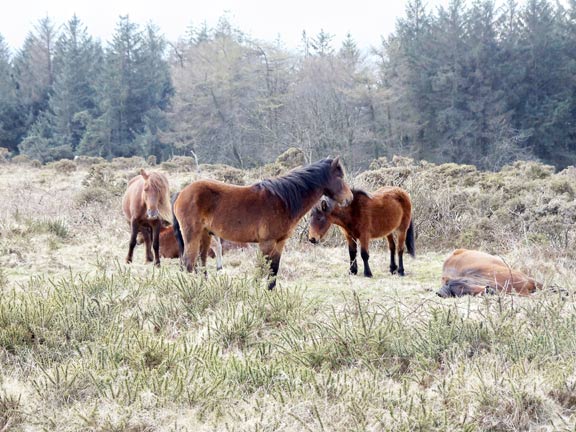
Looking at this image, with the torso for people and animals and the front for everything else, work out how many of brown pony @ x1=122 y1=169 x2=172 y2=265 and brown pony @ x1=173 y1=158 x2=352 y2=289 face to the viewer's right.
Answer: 1

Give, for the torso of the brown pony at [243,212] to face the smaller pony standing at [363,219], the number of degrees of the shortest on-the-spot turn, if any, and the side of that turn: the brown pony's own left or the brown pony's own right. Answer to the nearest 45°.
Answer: approximately 45° to the brown pony's own left

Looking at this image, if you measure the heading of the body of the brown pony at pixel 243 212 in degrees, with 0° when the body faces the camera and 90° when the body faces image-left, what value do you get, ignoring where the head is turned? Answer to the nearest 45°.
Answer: approximately 270°

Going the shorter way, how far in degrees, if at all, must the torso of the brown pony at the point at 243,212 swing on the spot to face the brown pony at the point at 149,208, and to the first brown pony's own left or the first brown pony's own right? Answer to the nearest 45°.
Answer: approximately 135° to the first brown pony's own left

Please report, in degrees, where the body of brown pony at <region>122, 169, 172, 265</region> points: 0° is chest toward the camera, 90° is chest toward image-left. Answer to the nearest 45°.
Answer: approximately 0°

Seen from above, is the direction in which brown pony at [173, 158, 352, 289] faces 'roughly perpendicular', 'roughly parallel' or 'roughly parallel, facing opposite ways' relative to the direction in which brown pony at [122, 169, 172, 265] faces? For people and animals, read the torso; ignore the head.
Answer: roughly perpendicular

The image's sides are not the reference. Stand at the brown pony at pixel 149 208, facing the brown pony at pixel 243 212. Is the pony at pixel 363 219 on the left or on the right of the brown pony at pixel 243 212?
left

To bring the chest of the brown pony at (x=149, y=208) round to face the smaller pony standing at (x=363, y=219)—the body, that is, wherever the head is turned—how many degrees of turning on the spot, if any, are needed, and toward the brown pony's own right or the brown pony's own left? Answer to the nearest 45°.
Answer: approximately 90° to the brown pony's own left
